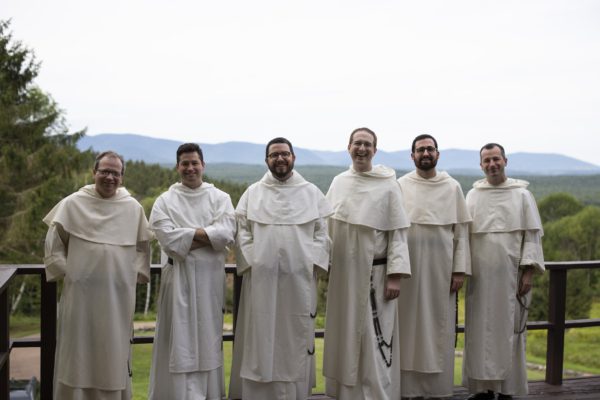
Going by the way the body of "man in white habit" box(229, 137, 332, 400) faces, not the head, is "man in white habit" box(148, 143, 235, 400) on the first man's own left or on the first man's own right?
on the first man's own right

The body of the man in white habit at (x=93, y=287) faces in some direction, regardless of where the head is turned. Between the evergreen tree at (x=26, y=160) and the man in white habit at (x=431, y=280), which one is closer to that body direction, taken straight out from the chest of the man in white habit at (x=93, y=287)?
the man in white habit

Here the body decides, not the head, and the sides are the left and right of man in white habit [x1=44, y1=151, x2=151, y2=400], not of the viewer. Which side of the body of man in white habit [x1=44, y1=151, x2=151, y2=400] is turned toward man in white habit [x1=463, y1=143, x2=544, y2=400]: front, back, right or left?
left

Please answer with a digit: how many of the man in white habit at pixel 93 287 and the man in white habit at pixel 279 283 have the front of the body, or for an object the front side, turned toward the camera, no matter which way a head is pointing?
2

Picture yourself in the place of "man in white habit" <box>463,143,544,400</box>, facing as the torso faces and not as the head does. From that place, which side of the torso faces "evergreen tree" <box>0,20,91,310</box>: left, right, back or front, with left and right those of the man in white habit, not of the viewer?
right

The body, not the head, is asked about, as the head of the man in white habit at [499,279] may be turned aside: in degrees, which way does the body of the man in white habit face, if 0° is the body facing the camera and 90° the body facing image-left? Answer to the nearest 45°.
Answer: approximately 45°
